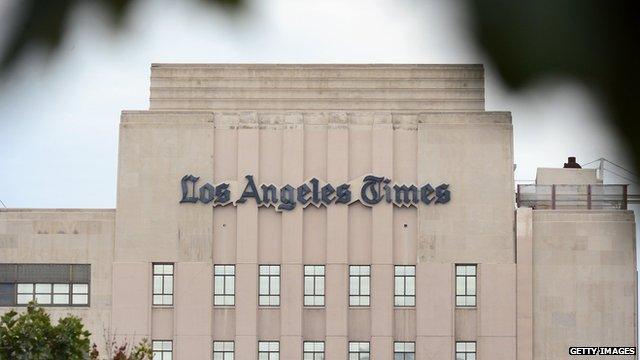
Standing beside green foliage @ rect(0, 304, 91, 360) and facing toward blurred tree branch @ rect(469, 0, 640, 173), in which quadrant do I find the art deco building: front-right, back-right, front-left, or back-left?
back-left

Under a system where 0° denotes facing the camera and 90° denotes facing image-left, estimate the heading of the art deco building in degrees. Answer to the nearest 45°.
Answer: approximately 0°

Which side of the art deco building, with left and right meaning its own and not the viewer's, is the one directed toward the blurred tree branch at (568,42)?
front

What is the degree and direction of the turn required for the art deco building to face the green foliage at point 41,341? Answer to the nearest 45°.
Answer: approximately 45° to its right
